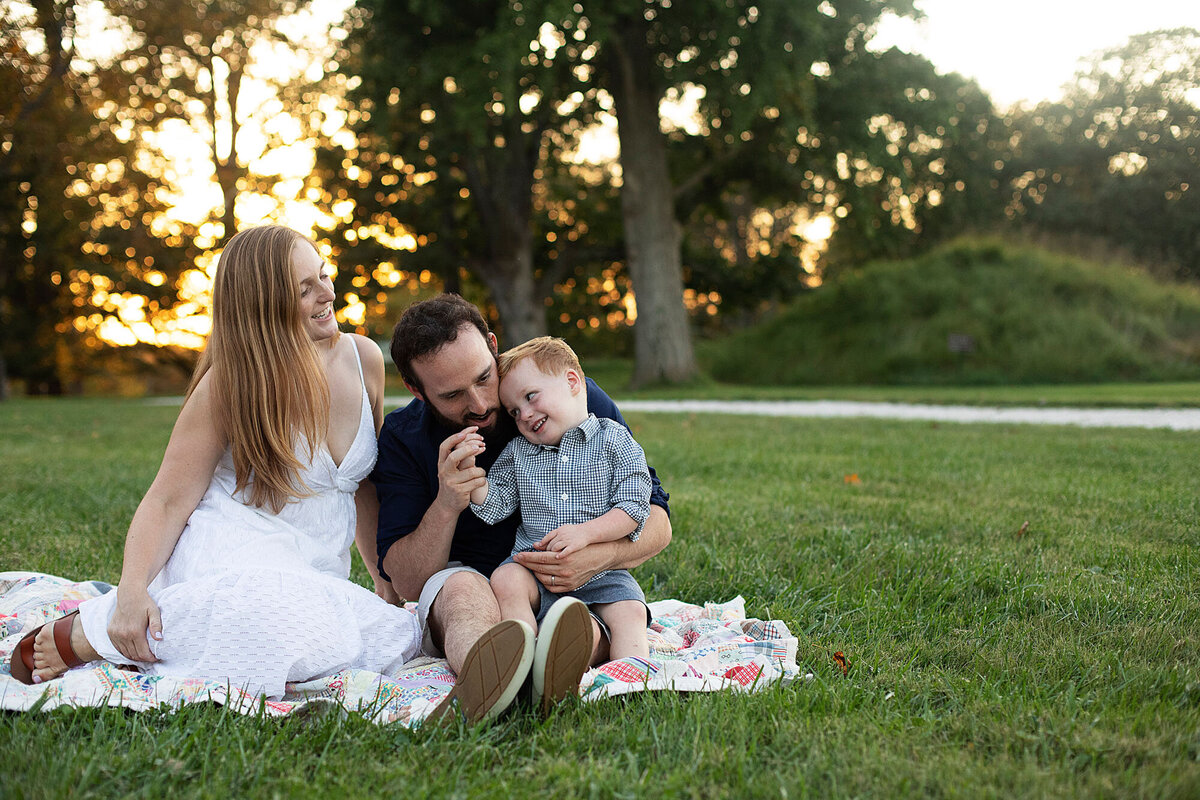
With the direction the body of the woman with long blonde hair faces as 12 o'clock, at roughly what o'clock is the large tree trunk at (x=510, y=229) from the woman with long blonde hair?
The large tree trunk is roughly at 8 o'clock from the woman with long blonde hair.

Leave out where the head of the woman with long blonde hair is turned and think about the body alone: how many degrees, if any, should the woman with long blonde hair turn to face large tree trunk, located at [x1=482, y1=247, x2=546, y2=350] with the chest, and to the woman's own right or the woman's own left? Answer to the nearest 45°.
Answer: approximately 135° to the woman's own left

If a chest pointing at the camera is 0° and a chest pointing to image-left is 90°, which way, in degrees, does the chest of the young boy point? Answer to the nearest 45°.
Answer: approximately 0°

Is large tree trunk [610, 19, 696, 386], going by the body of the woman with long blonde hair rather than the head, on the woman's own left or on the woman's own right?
on the woman's own left

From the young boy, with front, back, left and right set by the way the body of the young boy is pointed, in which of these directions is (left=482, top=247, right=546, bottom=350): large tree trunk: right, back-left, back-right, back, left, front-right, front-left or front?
back

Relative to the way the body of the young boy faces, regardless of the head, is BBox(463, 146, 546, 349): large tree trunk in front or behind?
behind

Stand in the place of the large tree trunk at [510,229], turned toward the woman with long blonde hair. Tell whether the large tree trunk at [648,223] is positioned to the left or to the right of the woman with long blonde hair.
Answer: left

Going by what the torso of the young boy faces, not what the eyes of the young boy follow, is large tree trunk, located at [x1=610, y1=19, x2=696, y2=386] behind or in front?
behind

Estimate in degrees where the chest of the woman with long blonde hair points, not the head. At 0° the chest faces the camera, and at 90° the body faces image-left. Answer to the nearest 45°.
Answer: approximately 315°

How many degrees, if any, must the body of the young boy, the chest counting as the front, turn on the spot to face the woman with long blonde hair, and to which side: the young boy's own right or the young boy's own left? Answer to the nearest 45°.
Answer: approximately 90° to the young boy's own right

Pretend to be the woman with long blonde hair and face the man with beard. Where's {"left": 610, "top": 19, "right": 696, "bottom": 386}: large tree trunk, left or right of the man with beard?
left
